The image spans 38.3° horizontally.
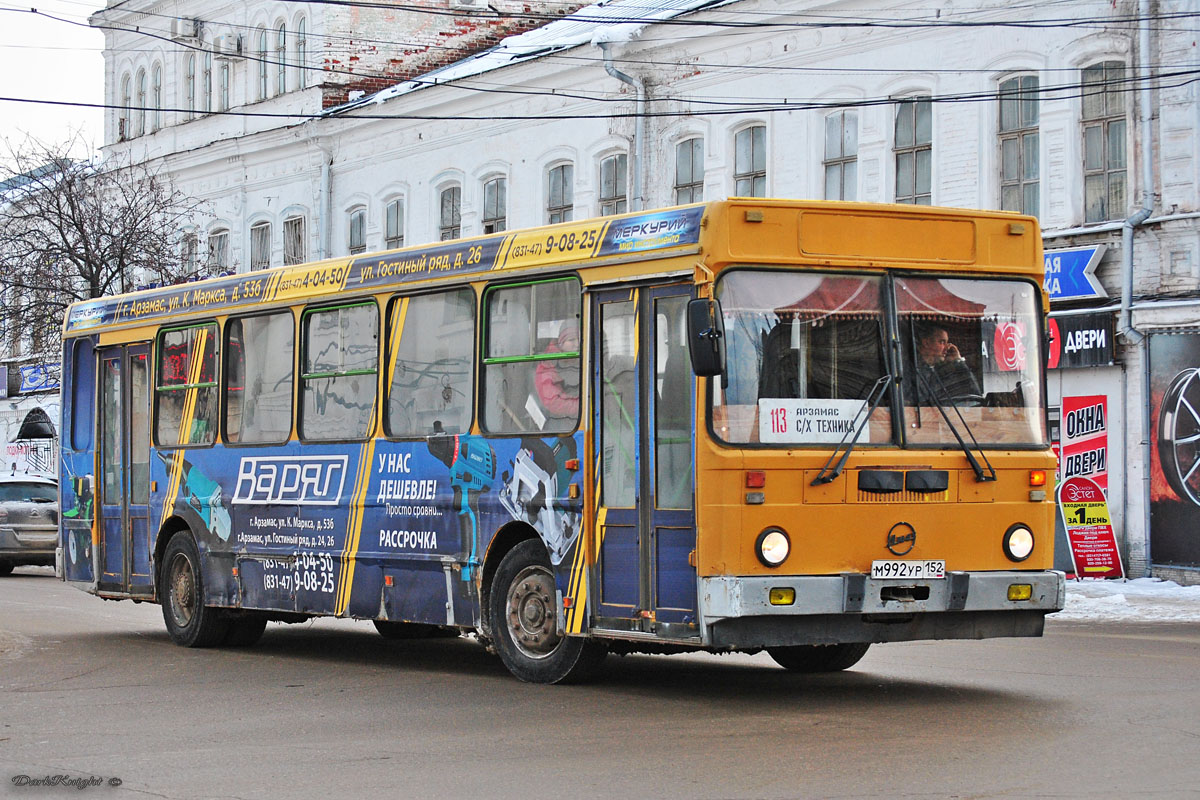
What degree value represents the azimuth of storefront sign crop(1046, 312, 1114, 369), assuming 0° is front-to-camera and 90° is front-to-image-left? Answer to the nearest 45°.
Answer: approximately 0°

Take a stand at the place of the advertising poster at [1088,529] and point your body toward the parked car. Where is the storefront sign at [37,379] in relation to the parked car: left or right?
right

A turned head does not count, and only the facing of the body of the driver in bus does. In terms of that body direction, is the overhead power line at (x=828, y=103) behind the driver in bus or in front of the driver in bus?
behind

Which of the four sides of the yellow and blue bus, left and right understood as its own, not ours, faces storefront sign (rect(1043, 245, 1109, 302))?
left
